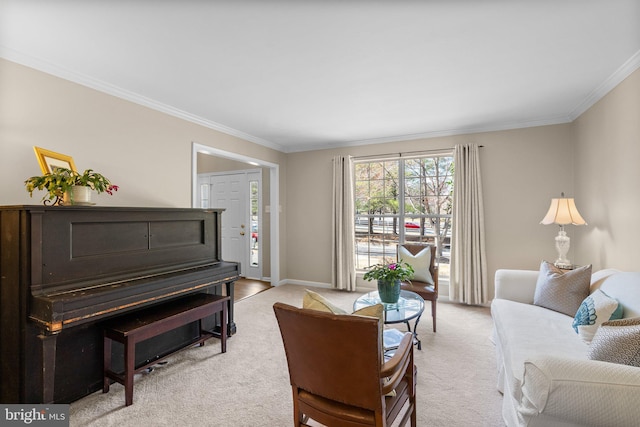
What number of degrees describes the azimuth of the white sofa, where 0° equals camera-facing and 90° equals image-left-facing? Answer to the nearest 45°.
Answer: approximately 90°

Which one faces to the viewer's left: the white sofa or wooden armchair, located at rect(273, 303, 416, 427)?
the white sofa

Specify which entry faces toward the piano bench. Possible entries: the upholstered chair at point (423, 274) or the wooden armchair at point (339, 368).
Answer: the upholstered chair

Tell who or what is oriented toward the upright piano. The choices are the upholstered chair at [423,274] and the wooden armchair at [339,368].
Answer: the upholstered chair

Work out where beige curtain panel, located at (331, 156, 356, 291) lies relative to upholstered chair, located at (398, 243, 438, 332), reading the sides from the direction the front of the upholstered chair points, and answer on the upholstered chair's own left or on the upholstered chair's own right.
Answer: on the upholstered chair's own right

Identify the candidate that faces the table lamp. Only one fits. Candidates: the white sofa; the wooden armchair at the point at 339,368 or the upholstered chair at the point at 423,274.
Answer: the wooden armchair

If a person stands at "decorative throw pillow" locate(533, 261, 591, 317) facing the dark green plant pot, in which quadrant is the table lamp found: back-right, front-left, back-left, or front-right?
back-right

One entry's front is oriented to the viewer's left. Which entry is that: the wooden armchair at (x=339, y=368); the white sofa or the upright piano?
the white sofa

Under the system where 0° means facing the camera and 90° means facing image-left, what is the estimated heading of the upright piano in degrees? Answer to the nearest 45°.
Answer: approximately 315°
